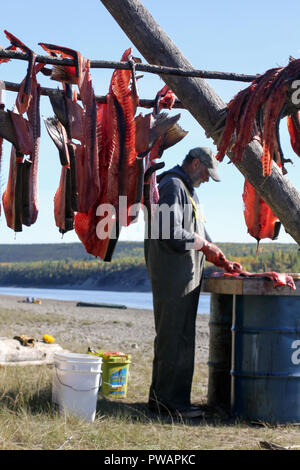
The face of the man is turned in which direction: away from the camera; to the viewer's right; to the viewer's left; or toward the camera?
to the viewer's right

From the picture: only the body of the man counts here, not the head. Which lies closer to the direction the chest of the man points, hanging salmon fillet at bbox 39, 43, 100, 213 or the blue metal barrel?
the blue metal barrel

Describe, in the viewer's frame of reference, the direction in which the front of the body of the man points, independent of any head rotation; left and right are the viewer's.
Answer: facing to the right of the viewer

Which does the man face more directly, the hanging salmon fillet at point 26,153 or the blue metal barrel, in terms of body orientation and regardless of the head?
the blue metal barrel
